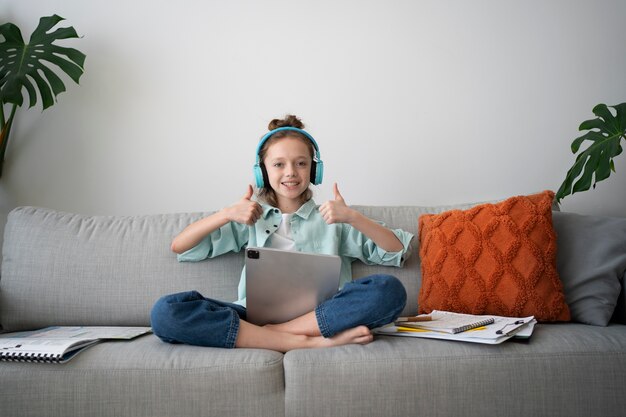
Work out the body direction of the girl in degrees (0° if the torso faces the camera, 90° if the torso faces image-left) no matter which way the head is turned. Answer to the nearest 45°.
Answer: approximately 0°

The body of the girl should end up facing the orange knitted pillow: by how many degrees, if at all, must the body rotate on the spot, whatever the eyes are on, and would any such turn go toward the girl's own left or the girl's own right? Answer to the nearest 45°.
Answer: approximately 90° to the girl's own left

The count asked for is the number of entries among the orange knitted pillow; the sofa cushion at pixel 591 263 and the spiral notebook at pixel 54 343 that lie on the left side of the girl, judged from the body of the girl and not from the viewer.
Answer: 2

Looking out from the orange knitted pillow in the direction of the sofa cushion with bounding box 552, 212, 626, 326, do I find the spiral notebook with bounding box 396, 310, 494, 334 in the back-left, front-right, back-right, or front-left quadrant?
back-right

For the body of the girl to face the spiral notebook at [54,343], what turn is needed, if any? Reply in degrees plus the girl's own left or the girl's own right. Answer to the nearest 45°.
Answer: approximately 45° to the girl's own right
